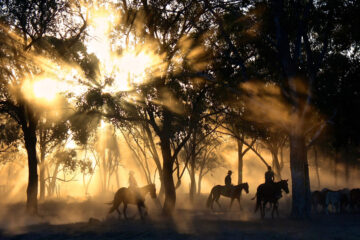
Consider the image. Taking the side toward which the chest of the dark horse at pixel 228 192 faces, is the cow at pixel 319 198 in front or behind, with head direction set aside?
in front

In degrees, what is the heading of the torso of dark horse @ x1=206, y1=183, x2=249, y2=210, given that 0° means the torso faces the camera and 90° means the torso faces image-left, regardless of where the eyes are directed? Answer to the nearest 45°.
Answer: approximately 270°

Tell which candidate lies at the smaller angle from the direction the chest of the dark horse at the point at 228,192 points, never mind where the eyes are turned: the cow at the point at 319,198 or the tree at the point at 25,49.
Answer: the cow

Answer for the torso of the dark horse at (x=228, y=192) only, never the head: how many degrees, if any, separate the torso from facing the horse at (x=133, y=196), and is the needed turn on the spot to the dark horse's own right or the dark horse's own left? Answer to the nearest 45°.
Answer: approximately 135° to the dark horse's own right

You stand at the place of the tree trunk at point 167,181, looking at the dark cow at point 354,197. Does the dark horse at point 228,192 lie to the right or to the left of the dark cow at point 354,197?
left

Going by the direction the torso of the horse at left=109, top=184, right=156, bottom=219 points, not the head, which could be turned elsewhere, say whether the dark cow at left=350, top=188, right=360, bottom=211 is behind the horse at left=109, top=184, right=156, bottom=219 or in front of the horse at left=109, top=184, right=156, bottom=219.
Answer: in front

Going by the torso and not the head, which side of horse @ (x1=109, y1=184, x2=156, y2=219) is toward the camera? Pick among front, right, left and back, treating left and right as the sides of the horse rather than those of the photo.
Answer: right
